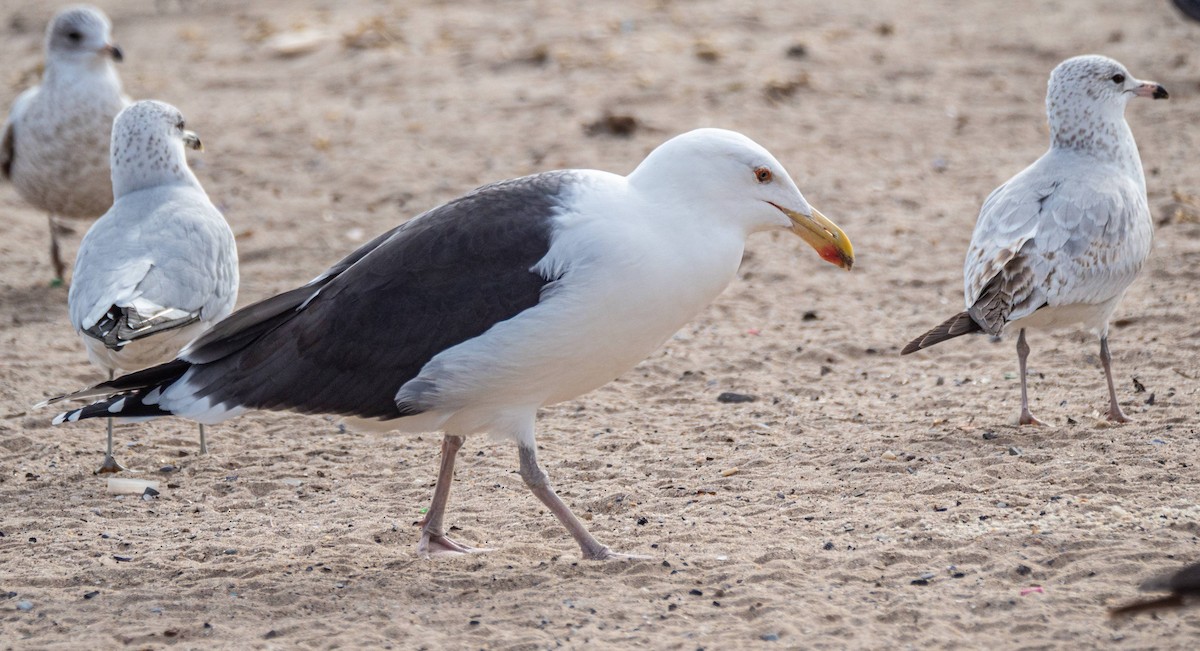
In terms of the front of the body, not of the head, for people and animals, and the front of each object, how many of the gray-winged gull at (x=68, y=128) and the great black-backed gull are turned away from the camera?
0

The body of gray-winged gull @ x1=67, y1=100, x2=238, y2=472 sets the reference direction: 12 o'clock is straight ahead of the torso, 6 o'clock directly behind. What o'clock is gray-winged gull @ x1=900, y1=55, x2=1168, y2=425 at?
gray-winged gull @ x1=900, y1=55, x2=1168, y2=425 is roughly at 2 o'clock from gray-winged gull @ x1=67, y1=100, x2=238, y2=472.

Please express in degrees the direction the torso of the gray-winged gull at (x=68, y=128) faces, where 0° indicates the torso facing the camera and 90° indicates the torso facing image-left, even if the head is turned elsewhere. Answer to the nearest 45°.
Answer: approximately 315°

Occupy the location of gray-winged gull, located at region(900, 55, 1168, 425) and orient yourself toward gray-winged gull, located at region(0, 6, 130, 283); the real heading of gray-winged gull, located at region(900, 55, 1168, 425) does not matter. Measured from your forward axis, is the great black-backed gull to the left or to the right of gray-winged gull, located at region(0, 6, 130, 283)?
left

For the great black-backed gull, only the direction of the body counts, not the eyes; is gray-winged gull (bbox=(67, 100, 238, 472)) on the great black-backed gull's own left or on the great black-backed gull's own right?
on the great black-backed gull's own left

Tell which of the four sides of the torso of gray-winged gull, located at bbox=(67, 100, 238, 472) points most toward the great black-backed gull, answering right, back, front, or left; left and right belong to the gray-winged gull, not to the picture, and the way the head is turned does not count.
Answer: right

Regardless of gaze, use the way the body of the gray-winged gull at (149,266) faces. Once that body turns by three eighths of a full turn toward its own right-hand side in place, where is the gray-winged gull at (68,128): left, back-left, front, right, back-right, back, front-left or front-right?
back

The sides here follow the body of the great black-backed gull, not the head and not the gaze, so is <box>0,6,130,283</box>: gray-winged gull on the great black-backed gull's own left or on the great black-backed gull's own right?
on the great black-backed gull's own left

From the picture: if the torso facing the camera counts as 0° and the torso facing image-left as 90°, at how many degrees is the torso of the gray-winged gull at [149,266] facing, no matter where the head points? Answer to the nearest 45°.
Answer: approximately 225°

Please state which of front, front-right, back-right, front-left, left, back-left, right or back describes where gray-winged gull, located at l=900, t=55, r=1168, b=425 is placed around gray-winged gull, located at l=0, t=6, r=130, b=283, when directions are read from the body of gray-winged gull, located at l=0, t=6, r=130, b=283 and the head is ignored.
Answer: front

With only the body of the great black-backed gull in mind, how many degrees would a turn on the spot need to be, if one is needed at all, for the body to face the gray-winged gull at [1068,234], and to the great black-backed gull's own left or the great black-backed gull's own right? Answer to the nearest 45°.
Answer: approximately 45° to the great black-backed gull's own left

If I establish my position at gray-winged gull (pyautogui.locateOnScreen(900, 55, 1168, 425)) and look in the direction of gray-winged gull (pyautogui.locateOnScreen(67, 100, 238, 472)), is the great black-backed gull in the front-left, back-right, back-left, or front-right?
front-left

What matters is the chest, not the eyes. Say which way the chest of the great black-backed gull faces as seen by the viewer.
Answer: to the viewer's right
